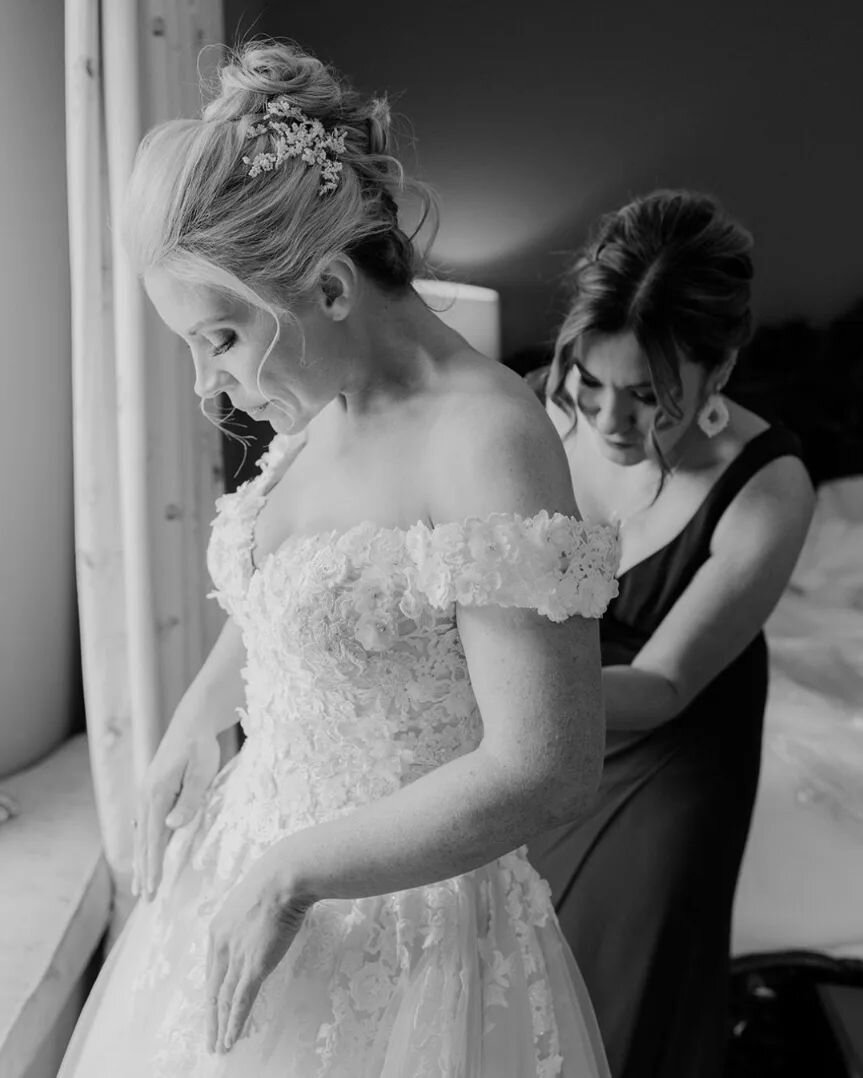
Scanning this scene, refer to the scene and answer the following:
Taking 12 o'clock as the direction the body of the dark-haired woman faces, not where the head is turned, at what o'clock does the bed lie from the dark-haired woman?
The bed is roughly at 5 o'clock from the dark-haired woman.

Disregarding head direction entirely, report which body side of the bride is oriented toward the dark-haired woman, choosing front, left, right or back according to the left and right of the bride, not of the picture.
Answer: back

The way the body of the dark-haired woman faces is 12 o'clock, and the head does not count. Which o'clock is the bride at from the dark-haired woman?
The bride is roughly at 11 o'clock from the dark-haired woman.

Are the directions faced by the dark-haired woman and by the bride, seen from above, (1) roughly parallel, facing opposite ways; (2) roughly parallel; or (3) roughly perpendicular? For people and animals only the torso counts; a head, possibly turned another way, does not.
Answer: roughly parallel

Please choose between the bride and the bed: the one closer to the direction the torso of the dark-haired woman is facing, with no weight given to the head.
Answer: the bride

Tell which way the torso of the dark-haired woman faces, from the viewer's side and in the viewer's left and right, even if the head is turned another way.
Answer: facing the viewer and to the left of the viewer

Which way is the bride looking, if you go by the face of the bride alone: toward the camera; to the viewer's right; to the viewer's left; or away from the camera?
to the viewer's left

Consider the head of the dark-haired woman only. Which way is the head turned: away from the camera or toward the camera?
toward the camera
